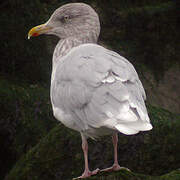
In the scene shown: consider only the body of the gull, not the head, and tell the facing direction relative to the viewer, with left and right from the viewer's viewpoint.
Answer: facing away from the viewer and to the left of the viewer
